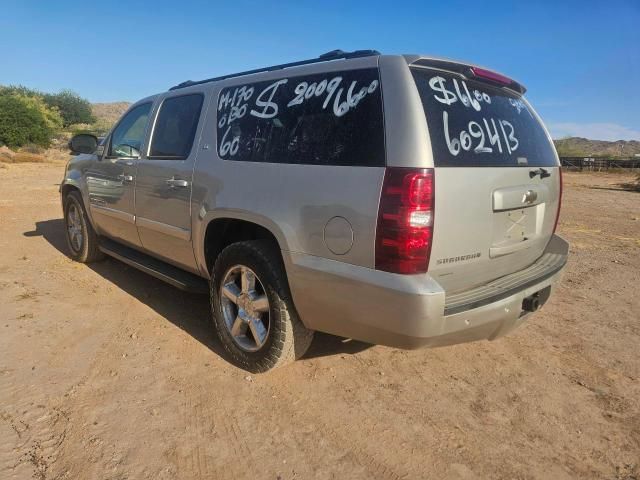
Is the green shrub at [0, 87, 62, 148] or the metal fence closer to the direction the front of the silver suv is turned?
the green shrub

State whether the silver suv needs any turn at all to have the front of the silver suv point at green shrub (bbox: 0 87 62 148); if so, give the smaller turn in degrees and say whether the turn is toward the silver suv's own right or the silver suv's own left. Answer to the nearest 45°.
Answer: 0° — it already faces it

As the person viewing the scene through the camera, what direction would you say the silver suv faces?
facing away from the viewer and to the left of the viewer

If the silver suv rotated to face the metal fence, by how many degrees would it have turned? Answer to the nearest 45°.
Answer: approximately 90° to its right
